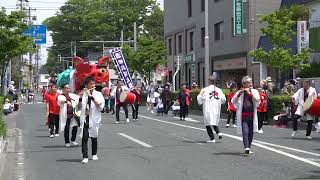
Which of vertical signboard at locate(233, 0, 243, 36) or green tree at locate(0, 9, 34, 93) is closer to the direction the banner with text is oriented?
the green tree

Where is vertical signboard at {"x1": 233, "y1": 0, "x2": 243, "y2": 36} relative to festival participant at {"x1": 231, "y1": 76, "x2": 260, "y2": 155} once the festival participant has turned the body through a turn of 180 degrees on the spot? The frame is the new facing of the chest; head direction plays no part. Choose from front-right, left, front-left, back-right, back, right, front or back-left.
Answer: front

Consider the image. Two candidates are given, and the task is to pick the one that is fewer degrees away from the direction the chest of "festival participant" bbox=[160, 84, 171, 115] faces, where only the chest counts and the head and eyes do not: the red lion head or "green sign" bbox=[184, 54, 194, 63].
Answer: the red lion head

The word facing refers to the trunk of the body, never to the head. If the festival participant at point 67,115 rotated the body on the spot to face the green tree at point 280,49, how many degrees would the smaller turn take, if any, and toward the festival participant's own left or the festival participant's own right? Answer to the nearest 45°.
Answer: approximately 90° to the festival participant's own left

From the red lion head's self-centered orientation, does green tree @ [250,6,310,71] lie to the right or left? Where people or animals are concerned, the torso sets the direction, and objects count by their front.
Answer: on its left

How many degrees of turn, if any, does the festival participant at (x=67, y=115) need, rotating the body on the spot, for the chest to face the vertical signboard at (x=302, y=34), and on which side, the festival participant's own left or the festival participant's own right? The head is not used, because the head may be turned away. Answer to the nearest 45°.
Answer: approximately 90° to the festival participant's own left

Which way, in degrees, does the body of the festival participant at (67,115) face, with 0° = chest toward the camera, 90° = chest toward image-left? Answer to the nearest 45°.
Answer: approximately 315°

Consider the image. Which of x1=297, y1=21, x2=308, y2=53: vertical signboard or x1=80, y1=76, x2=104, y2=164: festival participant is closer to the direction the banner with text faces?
the festival participant
